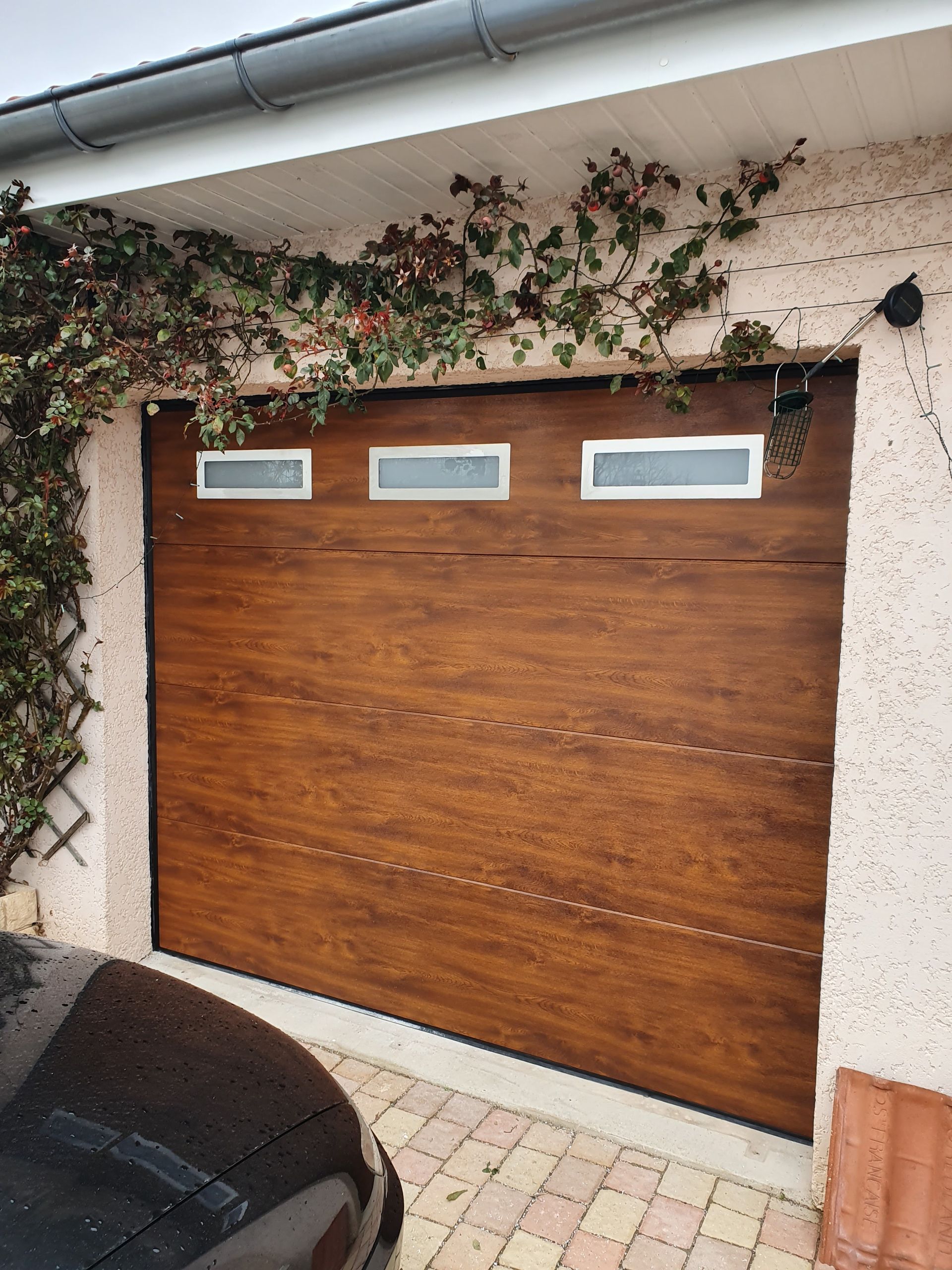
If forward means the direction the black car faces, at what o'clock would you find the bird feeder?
The bird feeder is roughly at 1 o'clock from the black car.

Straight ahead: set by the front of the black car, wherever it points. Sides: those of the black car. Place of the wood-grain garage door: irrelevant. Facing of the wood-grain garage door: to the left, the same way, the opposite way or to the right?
the opposite way

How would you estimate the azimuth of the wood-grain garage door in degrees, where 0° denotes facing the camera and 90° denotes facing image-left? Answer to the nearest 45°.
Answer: approximately 45°

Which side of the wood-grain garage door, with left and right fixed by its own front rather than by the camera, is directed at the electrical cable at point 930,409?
left

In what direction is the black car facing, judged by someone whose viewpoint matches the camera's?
facing away from the viewer and to the right of the viewer

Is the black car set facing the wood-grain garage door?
yes

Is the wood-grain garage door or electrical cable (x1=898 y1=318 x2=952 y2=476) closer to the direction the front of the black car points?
the wood-grain garage door
